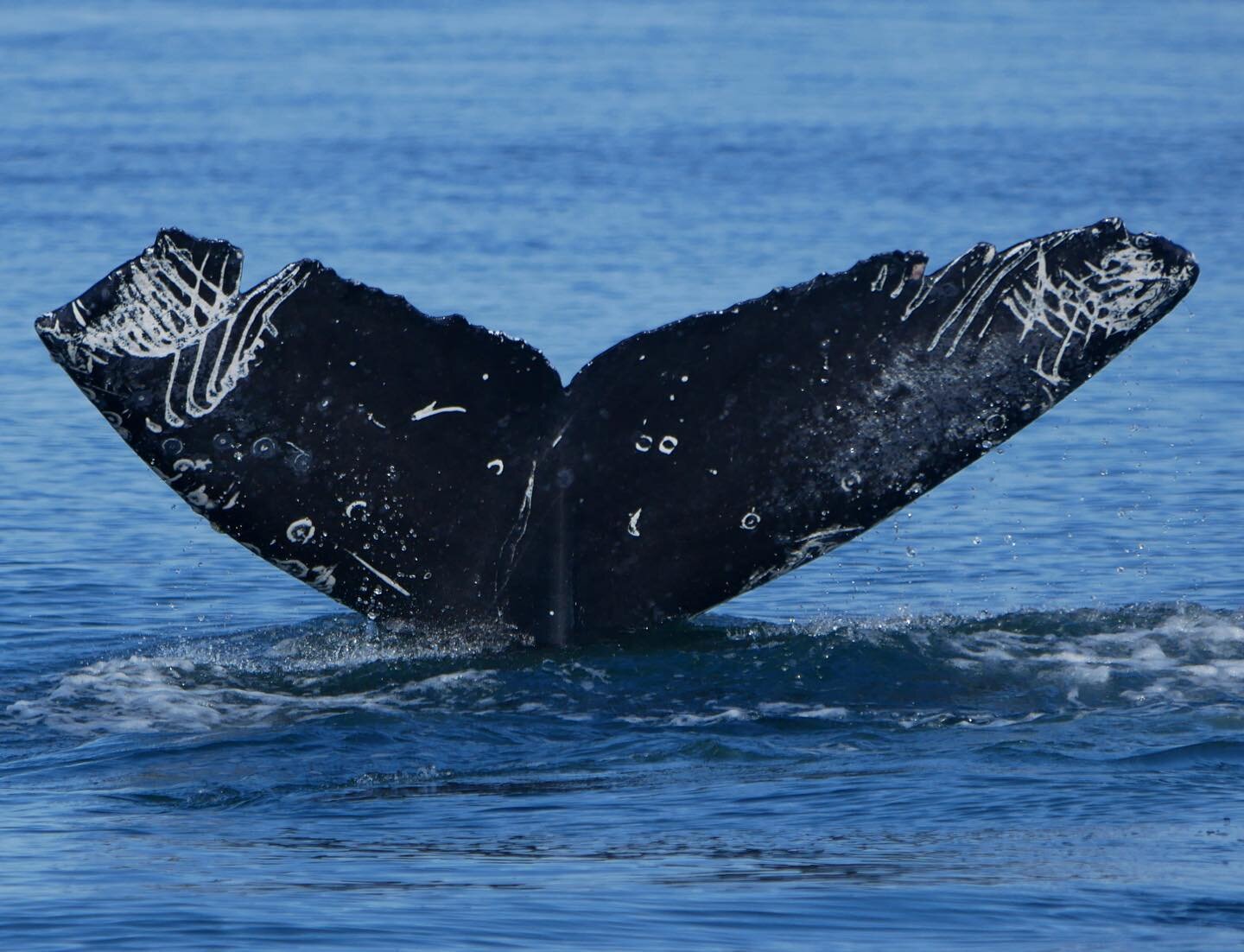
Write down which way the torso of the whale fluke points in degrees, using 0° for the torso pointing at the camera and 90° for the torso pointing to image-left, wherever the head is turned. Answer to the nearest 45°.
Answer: approximately 180°
